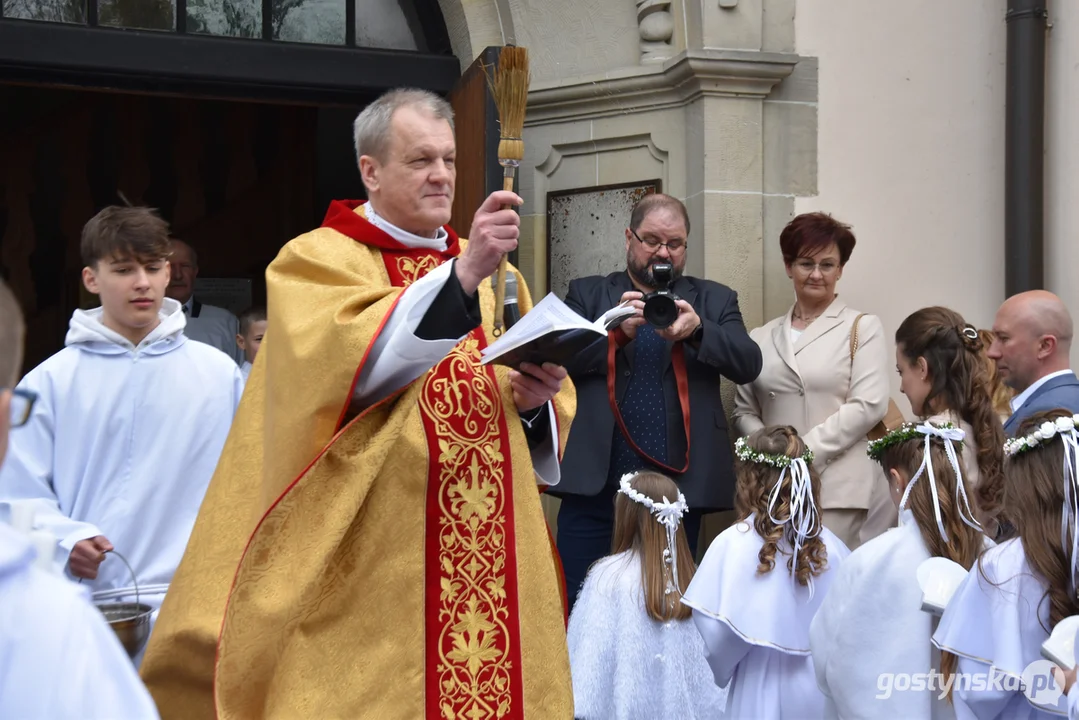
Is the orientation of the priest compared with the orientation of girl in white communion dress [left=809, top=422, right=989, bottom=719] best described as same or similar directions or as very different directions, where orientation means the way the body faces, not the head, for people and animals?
very different directions

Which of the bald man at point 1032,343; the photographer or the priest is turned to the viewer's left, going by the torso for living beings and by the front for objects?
the bald man

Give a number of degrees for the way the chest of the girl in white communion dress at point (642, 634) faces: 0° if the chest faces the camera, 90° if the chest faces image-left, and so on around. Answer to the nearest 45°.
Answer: approximately 135°

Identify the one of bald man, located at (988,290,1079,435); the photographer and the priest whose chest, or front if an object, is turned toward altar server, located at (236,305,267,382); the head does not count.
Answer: the bald man

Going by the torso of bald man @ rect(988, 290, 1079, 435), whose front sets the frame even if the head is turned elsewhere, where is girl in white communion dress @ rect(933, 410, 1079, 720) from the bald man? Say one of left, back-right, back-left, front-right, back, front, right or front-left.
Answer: left

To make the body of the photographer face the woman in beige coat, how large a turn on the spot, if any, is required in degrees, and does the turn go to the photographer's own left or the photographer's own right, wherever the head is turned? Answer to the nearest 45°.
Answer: approximately 90° to the photographer's own left

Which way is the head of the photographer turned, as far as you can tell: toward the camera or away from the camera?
toward the camera

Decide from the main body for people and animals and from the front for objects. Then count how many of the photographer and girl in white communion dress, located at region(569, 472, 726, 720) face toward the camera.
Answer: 1

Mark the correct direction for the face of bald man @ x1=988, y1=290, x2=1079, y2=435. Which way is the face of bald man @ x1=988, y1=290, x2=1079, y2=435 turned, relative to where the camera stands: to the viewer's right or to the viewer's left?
to the viewer's left

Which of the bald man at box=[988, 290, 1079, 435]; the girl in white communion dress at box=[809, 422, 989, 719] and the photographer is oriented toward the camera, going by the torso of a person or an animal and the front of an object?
the photographer

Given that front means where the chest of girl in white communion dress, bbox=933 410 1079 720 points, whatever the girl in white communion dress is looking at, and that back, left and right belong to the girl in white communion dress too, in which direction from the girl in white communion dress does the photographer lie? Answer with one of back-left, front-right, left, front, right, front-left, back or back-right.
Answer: front

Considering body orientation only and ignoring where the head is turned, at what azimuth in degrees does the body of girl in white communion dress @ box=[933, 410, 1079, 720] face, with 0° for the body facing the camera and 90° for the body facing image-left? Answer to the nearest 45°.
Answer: approximately 135°

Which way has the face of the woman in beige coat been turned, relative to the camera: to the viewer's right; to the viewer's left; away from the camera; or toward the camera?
toward the camera

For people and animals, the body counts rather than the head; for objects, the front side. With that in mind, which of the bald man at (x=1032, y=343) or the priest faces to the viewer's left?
the bald man

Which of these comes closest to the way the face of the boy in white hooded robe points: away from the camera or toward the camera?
toward the camera

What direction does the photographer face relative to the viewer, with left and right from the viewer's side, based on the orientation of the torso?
facing the viewer

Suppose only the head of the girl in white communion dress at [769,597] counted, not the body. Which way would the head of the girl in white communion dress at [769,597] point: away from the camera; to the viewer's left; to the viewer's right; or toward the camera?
away from the camera

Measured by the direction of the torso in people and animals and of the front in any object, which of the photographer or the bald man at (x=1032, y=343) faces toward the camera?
the photographer
